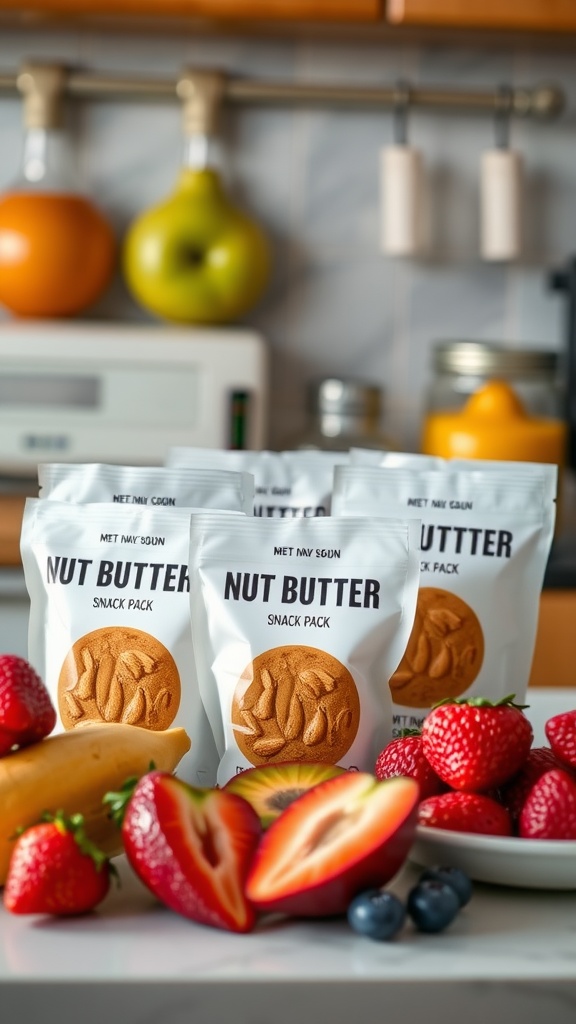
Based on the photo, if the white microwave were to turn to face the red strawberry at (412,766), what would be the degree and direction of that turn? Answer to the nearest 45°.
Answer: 0° — it already faces it

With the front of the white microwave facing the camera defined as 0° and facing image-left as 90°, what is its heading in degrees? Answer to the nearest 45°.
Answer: approximately 0°

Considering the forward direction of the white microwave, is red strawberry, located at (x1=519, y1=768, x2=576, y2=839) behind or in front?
in front

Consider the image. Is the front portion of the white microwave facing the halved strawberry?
yes

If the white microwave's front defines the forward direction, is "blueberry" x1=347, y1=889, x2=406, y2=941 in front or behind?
in front

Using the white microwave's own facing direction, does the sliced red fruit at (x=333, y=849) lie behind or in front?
in front

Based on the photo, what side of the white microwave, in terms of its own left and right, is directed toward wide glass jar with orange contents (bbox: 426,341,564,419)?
left

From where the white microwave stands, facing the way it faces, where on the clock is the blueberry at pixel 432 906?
The blueberry is roughly at 12 o'clock from the white microwave.

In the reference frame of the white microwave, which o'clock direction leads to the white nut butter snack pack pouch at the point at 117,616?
The white nut butter snack pack pouch is roughly at 12 o'clock from the white microwave.
